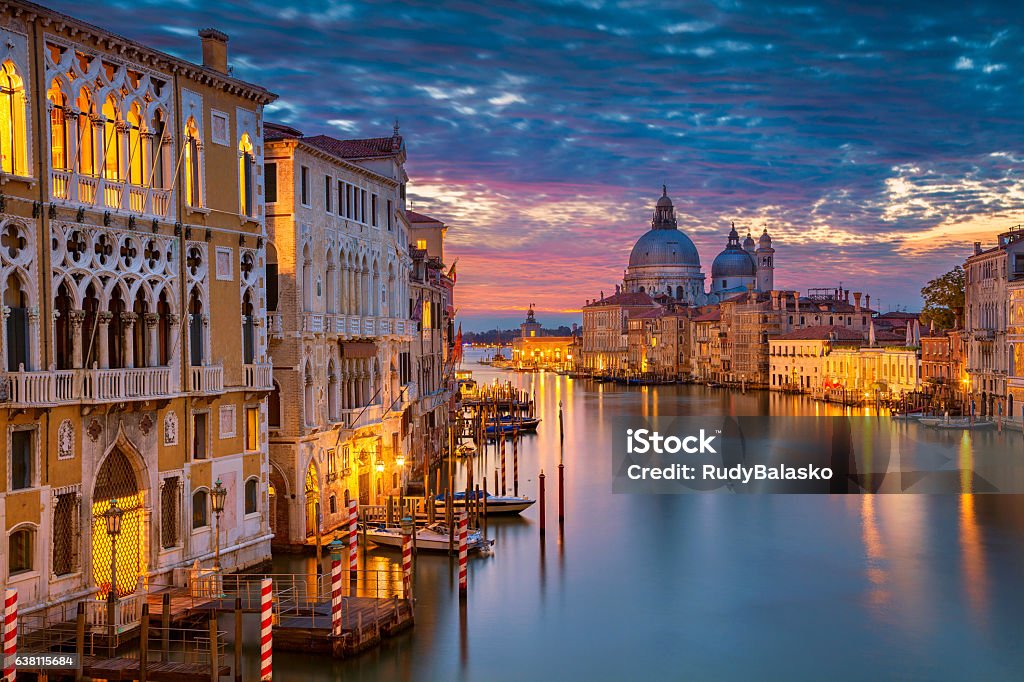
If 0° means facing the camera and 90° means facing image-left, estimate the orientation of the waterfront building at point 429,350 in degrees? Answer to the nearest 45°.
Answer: approximately 315°

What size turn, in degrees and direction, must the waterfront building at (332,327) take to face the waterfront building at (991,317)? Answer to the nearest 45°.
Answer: approximately 90° to its left

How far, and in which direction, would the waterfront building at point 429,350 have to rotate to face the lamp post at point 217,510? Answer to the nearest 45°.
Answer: approximately 45° to its right

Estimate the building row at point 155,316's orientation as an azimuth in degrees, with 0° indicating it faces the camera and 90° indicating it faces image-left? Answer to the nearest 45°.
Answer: approximately 315°

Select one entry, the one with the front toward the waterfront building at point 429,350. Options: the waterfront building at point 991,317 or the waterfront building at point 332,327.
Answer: the waterfront building at point 991,317

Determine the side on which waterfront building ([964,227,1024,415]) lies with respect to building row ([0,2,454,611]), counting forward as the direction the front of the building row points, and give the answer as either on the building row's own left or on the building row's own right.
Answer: on the building row's own left

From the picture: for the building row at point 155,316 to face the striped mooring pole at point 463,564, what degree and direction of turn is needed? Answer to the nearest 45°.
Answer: approximately 45° to its left

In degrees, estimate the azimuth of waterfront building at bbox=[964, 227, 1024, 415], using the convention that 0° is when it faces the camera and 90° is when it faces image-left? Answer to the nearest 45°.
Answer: approximately 45°

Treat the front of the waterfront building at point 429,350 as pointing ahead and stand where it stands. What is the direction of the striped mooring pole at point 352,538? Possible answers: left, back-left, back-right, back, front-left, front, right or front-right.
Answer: front-right

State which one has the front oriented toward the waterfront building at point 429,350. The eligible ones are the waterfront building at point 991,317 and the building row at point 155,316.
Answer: the waterfront building at point 991,317
